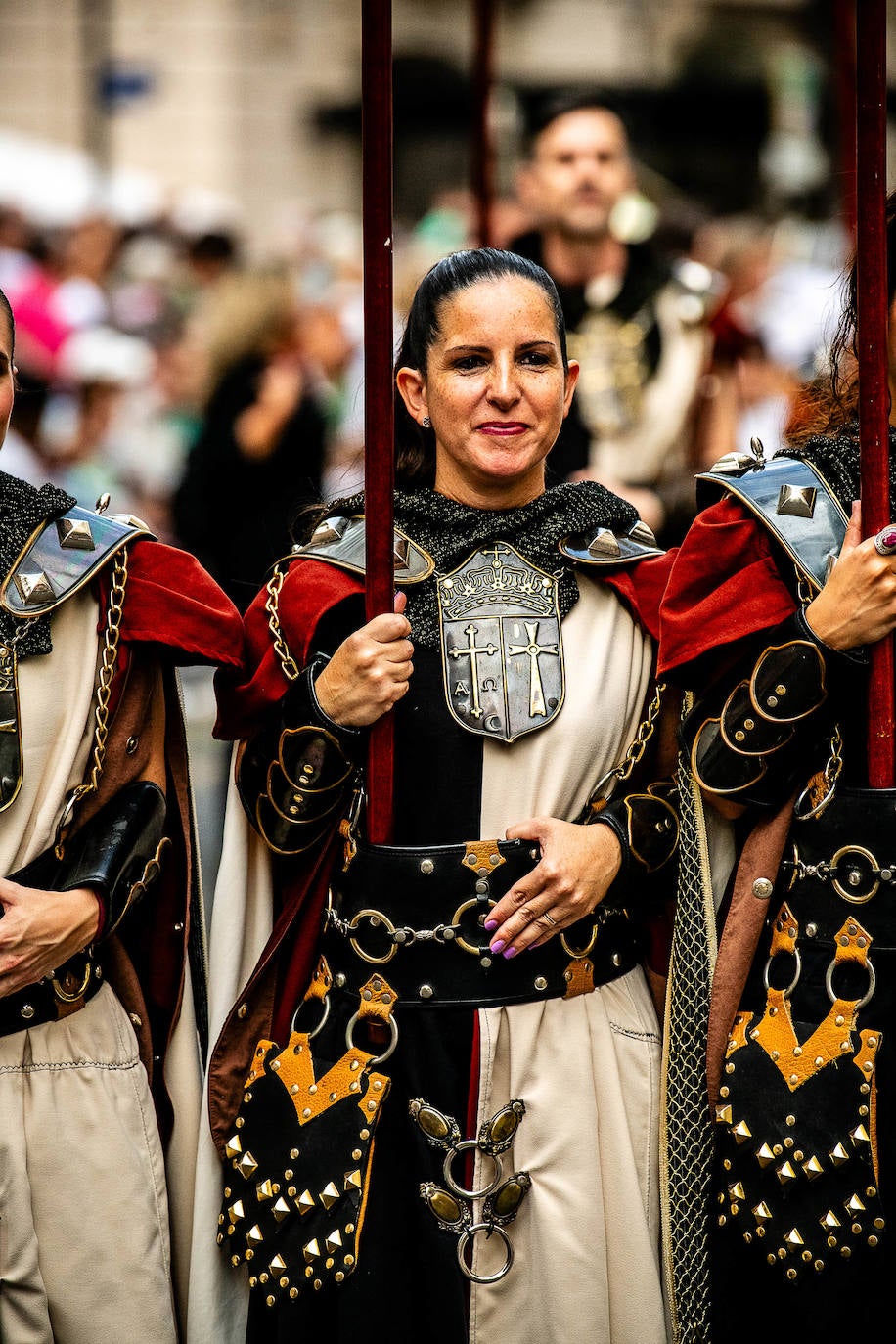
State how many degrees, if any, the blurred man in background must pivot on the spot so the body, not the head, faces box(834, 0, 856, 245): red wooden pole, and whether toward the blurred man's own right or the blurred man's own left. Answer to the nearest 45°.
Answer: approximately 45° to the blurred man's own left

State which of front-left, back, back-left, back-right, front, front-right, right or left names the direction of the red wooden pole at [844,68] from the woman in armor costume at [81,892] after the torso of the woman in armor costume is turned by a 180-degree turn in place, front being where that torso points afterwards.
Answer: front-right

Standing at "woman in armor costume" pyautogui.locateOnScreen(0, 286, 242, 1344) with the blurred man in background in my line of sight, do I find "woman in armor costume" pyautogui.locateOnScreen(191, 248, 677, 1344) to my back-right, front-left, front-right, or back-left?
front-right

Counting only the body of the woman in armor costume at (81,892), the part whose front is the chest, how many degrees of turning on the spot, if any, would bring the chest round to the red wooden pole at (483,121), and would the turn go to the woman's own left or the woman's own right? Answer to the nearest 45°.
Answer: approximately 135° to the woman's own left

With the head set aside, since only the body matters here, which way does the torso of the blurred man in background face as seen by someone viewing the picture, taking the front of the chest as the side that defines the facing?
toward the camera

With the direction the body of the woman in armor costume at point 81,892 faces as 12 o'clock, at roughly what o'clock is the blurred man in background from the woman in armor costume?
The blurred man in background is roughly at 7 o'clock from the woman in armor costume.

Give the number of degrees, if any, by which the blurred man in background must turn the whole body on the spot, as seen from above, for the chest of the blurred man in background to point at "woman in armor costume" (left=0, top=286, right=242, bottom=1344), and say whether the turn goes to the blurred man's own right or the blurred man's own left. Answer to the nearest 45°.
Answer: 0° — they already face them

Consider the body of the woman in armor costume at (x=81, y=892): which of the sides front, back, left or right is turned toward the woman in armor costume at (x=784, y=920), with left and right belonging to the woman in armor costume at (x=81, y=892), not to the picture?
left

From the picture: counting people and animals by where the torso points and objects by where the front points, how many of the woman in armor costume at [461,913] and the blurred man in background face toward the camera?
2

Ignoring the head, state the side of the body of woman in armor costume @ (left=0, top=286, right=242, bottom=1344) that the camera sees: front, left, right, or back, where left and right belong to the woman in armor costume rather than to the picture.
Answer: front

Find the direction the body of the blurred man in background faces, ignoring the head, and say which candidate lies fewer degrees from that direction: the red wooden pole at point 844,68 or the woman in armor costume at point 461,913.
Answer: the woman in armor costume

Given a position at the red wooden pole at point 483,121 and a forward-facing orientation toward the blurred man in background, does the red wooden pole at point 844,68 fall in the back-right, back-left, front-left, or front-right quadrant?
front-right

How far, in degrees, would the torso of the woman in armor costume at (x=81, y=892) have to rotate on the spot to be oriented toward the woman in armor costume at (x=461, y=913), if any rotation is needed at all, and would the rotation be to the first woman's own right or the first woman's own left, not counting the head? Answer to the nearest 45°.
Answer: approximately 90° to the first woman's own left

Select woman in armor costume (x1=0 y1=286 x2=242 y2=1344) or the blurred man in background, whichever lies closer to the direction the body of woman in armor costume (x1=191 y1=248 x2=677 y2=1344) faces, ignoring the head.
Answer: the woman in armor costume

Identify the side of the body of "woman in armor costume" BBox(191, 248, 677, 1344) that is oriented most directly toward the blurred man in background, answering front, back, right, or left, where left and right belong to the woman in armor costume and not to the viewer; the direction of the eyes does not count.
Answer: back

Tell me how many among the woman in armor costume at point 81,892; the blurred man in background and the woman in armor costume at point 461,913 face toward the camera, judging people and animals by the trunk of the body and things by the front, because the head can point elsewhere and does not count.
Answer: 3
